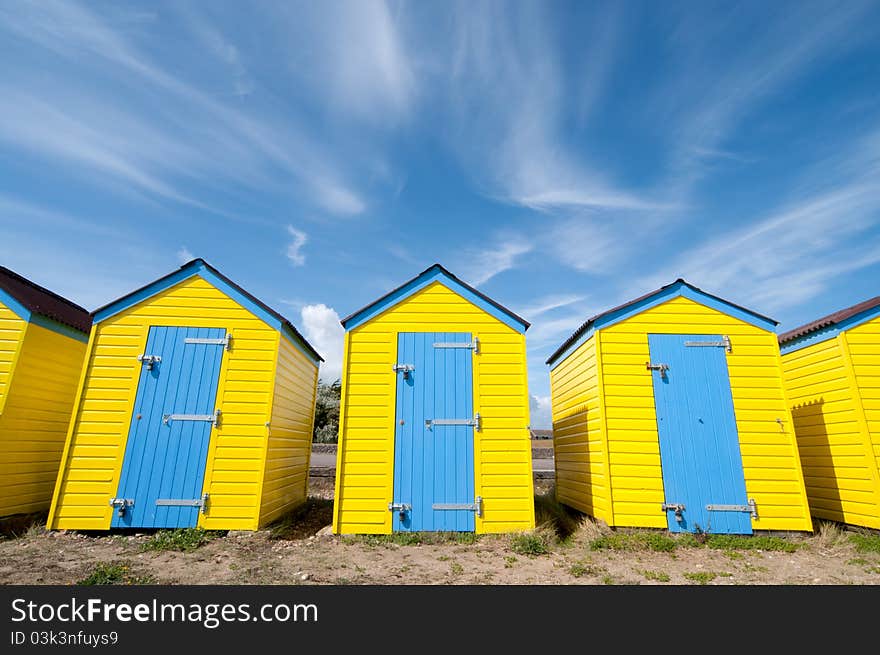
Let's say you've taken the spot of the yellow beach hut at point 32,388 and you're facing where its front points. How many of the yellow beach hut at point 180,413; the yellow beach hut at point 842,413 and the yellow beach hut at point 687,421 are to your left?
3

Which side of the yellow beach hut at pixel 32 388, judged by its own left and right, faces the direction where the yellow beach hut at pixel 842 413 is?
left

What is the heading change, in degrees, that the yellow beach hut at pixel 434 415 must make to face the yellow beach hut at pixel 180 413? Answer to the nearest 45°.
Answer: approximately 90° to its right

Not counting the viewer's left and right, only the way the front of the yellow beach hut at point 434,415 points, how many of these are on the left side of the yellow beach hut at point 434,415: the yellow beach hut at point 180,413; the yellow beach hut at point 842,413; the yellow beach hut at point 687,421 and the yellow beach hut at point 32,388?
2

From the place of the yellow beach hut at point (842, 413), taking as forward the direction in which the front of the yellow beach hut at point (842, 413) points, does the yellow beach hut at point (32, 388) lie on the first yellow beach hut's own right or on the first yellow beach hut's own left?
on the first yellow beach hut's own right

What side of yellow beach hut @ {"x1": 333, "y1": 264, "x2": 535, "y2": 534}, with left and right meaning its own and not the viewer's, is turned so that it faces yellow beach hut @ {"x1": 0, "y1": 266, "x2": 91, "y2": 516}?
right

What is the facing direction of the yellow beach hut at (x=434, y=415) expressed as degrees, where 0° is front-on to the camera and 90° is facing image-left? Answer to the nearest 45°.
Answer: approximately 0°

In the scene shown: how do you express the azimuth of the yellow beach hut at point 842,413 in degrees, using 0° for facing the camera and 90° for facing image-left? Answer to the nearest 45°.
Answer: approximately 315°

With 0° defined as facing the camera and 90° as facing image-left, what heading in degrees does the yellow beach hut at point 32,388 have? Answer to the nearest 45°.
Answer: approximately 45°

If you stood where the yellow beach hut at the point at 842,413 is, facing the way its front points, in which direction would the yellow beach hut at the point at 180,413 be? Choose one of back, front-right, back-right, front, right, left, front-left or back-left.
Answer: right

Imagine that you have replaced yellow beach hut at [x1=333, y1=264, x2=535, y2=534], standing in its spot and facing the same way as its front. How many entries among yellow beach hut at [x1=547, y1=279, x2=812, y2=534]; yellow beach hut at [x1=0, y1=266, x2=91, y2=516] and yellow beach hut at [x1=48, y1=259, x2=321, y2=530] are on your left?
1

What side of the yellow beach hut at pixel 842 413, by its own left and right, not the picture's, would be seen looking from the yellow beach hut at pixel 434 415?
right
